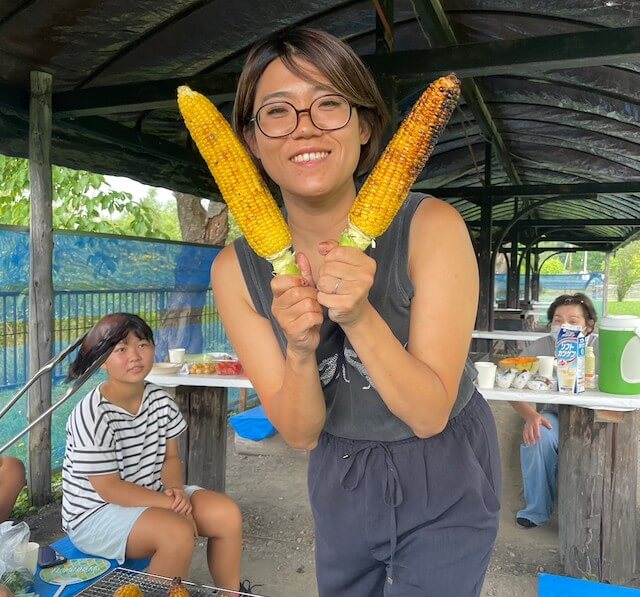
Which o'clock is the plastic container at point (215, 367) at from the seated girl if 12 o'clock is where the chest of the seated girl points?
The plastic container is roughly at 8 o'clock from the seated girl.

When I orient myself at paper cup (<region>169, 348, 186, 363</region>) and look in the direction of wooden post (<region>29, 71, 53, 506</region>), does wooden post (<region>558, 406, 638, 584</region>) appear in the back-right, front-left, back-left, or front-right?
back-left

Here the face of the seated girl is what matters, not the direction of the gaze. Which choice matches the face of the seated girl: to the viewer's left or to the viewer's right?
to the viewer's right

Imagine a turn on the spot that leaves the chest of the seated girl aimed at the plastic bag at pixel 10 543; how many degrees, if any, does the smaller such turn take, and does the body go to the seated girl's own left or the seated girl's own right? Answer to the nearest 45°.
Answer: approximately 90° to the seated girl's own right

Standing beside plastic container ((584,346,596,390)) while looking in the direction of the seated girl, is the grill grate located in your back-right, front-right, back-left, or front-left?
front-left

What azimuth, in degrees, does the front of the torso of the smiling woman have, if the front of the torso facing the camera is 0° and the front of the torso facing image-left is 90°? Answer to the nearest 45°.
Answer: approximately 0°

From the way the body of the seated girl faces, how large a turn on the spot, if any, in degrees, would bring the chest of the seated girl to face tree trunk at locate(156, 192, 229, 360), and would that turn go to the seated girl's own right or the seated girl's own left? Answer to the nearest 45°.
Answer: approximately 135° to the seated girl's own left

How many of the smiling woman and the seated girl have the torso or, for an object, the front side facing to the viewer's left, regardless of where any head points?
0
